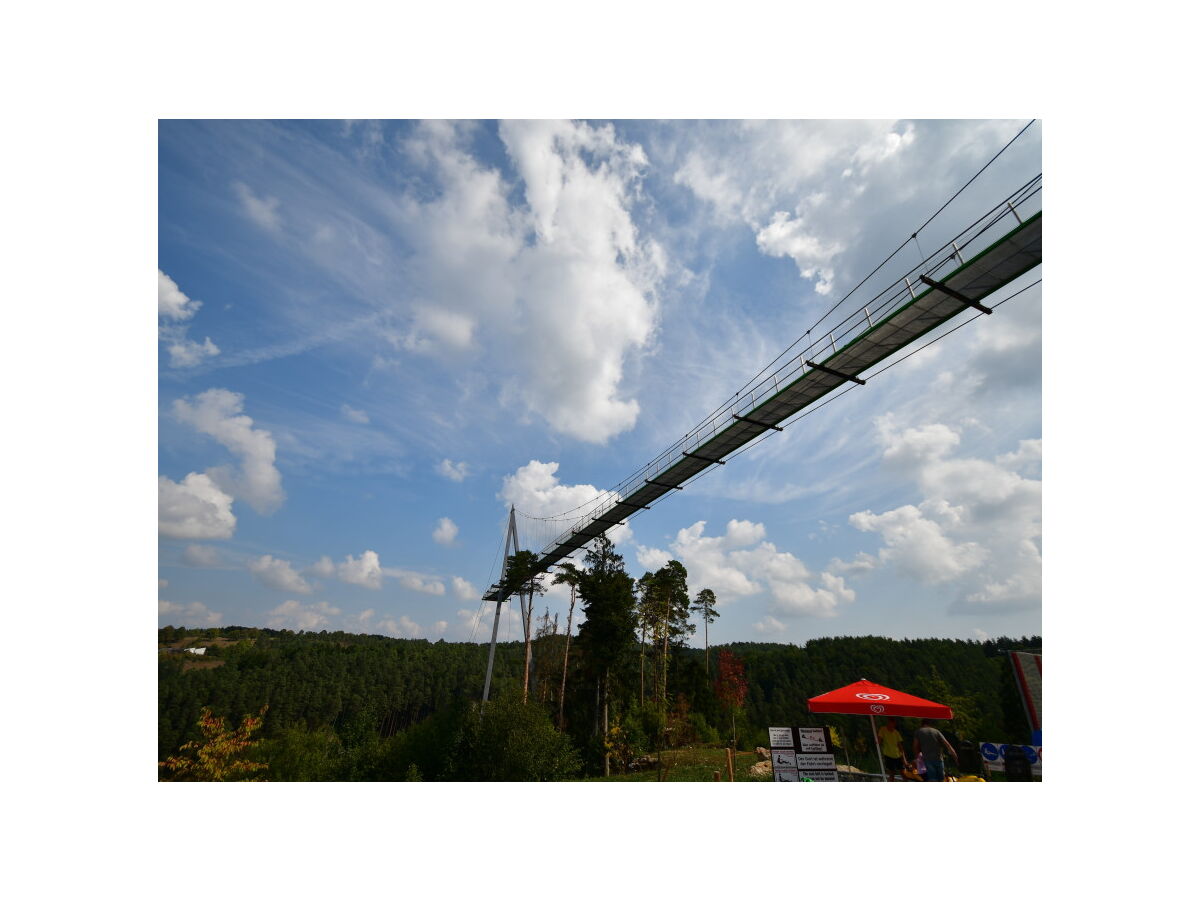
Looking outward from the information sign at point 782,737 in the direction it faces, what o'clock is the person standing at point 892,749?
The person standing is roughly at 8 o'clock from the information sign.

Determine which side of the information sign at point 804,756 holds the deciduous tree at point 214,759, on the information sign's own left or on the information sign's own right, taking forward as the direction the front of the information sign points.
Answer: on the information sign's own right

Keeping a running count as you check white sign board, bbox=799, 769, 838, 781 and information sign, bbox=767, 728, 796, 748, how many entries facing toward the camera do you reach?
2
